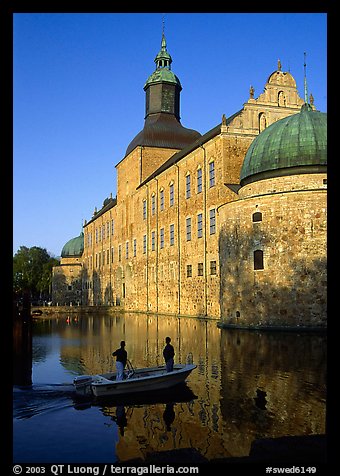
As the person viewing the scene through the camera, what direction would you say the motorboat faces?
facing away from the viewer and to the right of the viewer

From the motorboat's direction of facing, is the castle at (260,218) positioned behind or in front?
in front
